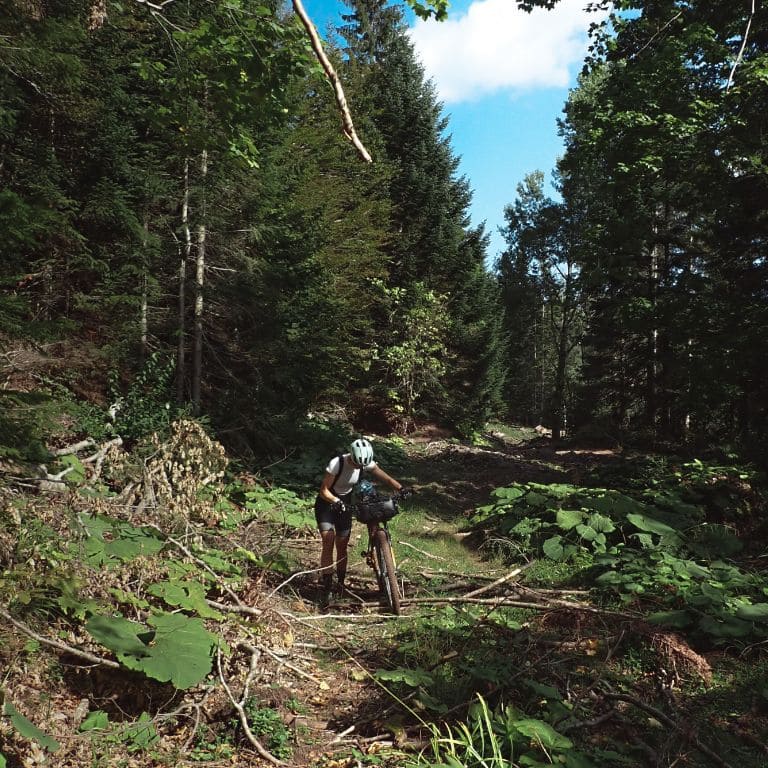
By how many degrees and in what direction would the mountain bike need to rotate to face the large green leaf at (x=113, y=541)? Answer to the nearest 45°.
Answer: approximately 45° to its right

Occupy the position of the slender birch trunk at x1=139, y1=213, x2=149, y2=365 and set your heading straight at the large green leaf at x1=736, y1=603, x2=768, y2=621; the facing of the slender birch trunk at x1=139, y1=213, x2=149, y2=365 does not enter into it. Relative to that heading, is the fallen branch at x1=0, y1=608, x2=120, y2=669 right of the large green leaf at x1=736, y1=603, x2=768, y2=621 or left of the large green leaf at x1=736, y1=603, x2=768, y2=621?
right

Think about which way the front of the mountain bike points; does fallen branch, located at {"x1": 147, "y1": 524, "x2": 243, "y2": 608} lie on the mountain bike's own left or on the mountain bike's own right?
on the mountain bike's own right

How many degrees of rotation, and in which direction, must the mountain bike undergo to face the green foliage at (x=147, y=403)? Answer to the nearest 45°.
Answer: approximately 135° to its right

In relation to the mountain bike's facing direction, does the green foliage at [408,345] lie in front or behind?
behind

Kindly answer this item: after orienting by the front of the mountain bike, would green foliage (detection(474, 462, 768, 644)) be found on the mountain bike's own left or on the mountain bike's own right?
on the mountain bike's own left

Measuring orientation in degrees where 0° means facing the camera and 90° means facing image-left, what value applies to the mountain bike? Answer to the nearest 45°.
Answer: approximately 0°

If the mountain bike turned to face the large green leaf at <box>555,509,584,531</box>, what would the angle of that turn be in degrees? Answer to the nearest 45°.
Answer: approximately 135° to its left

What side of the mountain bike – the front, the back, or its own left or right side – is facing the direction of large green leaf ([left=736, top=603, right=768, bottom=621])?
left

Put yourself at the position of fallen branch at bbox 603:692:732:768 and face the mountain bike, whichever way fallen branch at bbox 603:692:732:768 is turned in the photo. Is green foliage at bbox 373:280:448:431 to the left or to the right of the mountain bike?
right
